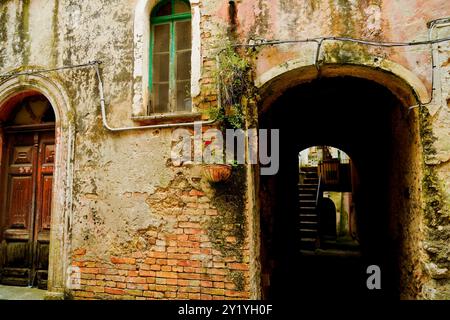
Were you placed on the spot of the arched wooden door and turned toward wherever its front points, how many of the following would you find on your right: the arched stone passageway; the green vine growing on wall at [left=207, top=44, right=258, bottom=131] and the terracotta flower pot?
0

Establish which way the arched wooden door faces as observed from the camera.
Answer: facing the viewer

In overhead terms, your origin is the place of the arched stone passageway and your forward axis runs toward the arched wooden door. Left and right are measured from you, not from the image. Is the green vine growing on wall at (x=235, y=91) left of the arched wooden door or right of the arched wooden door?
left

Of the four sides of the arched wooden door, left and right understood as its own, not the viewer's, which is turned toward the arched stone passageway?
left

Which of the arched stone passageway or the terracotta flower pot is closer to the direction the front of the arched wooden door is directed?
the terracotta flower pot

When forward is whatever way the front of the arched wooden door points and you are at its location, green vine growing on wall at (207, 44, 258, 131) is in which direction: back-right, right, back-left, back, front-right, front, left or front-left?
front-left

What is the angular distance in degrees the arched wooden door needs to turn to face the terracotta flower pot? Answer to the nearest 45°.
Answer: approximately 45° to its left

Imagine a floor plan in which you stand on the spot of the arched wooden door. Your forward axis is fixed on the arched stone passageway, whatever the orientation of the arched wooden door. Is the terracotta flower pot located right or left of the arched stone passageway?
right
